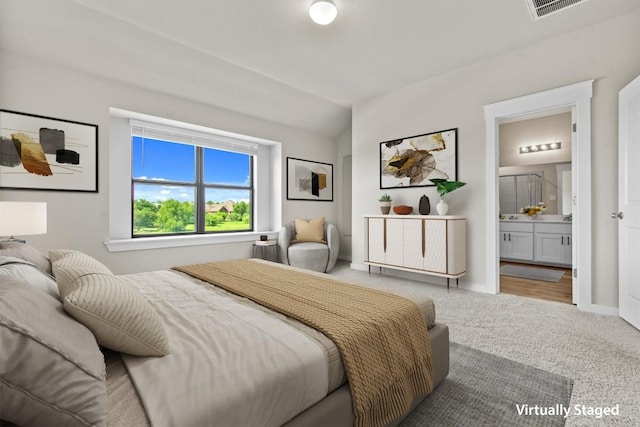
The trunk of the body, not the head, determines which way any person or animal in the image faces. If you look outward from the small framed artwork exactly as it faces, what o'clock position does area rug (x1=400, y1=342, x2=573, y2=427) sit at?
The area rug is roughly at 1 o'clock from the small framed artwork.

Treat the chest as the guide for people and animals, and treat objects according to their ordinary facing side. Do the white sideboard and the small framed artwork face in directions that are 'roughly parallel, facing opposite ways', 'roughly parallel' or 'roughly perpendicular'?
roughly perpendicular

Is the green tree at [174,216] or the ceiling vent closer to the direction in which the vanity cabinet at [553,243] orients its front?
the ceiling vent

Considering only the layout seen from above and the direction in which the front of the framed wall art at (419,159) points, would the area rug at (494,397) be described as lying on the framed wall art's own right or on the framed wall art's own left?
on the framed wall art's own left

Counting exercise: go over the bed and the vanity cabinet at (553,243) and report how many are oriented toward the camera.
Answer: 1

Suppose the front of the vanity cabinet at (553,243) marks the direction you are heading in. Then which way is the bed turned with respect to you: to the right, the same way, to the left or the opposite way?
the opposite way

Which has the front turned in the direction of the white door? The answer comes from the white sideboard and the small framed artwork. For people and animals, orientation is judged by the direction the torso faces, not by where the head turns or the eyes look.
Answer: the small framed artwork

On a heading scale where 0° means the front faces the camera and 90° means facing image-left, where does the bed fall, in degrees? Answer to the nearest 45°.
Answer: approximately 225°

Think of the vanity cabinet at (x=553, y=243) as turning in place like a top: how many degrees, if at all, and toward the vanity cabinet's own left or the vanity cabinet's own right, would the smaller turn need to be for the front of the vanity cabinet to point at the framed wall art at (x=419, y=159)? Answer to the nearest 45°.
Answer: approximately 45° to the vanity cabinet's own right

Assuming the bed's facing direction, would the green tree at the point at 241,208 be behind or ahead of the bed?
ahead

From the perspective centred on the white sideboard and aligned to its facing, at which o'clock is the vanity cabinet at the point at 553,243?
The vanity cabinet is roughly at 6 o'clock from the white sideboard.

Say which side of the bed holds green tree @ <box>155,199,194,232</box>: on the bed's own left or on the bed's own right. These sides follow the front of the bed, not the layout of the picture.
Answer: on the bed's own left

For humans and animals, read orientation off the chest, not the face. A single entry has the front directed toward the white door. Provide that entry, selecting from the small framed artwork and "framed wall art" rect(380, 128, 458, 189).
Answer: the small framed artwork

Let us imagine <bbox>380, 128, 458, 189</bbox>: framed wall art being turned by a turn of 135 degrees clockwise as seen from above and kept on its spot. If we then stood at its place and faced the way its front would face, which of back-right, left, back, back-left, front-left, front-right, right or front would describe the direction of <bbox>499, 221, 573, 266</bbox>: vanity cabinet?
front-right
